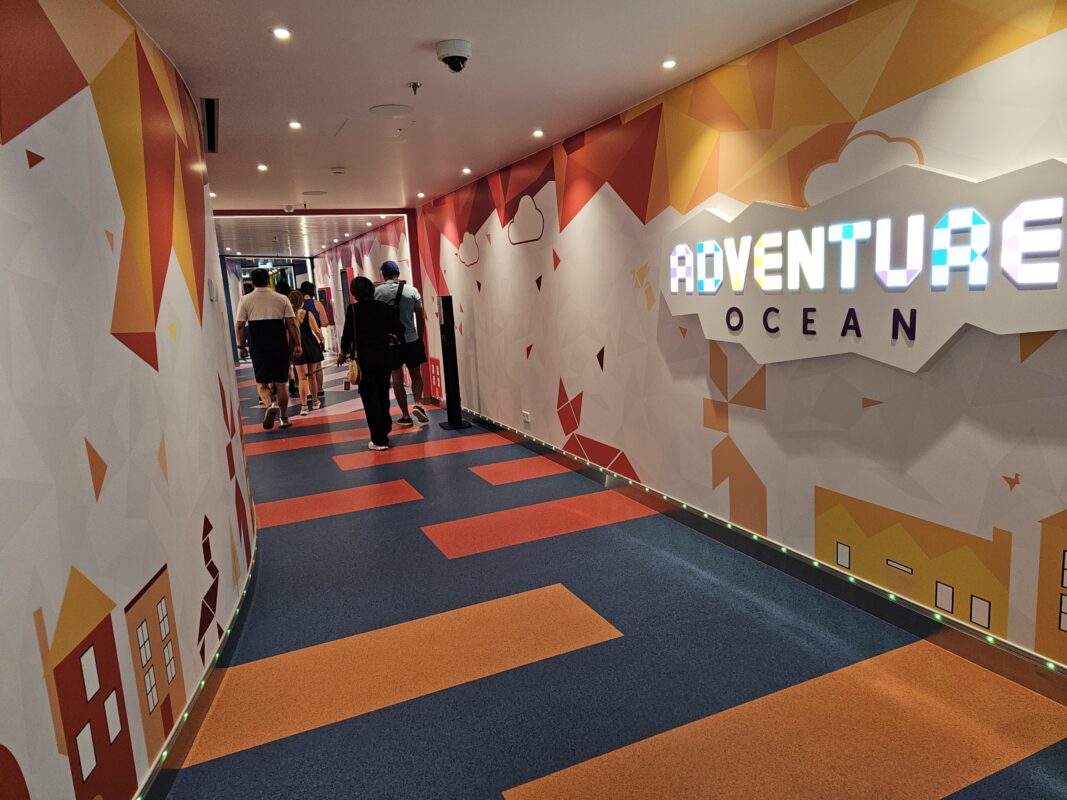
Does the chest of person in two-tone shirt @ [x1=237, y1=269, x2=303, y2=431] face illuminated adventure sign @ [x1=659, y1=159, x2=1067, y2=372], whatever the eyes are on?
no

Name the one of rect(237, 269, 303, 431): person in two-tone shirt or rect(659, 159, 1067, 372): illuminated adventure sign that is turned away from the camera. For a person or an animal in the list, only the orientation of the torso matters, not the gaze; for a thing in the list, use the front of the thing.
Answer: the person in two-tone shirt

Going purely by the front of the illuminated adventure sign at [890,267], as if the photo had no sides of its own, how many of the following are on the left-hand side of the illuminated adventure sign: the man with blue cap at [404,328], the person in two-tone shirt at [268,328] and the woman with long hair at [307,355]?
0

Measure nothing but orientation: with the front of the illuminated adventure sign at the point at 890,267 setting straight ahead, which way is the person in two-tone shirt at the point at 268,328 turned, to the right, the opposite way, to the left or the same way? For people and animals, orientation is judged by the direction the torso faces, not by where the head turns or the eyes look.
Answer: to the right

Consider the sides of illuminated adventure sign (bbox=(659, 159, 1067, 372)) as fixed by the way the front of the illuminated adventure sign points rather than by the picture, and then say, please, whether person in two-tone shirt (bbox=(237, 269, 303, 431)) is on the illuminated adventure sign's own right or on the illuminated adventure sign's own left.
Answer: on the illuminated adventure sign's own right

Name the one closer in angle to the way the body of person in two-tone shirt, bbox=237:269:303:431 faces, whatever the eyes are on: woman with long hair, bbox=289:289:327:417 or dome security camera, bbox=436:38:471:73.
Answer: the woman with long hair

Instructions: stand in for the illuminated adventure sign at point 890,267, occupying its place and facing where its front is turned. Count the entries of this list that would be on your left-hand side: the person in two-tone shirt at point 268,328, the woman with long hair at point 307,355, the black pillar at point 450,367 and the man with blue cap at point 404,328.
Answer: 0

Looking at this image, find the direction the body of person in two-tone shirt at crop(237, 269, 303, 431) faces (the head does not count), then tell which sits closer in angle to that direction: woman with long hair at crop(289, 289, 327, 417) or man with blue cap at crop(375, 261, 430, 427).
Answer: the woman with long hair

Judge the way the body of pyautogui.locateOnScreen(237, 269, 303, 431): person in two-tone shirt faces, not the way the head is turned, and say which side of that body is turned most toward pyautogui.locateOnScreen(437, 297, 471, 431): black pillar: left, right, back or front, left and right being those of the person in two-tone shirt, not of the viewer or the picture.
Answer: right

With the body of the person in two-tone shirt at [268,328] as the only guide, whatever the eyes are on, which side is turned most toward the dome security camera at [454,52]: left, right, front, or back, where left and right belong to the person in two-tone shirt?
back

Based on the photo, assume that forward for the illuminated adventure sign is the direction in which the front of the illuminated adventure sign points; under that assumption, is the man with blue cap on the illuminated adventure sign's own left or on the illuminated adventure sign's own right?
on the illuminated adventure sign's own right

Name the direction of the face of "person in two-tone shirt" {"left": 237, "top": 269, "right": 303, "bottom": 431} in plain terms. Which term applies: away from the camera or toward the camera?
away from the camera

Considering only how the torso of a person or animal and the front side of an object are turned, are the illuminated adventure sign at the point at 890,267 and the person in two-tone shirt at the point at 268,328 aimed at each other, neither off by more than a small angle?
no

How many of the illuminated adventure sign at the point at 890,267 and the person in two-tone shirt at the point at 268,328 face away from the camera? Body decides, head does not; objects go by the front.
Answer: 1

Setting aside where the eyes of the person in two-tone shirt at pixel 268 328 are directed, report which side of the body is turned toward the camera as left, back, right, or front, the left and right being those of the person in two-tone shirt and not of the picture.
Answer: back

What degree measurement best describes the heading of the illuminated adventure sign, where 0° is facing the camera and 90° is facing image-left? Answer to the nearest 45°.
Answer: approximately 45°

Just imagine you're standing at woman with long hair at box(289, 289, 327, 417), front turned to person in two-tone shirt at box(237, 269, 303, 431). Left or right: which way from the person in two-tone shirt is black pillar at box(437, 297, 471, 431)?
left
